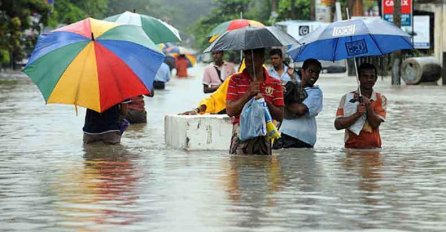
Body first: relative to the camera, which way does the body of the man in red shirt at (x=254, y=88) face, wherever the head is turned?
toward the camera

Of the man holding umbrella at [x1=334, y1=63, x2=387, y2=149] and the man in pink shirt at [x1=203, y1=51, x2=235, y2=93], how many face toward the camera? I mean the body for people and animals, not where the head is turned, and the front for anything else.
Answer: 2

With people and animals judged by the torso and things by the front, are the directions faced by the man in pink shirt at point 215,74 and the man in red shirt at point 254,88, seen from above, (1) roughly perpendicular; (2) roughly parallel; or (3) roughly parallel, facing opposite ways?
roughly parallel

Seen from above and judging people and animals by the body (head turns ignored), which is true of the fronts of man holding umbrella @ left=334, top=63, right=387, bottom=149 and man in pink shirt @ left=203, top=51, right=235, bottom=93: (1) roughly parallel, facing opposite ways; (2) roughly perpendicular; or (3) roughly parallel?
roughly parallel

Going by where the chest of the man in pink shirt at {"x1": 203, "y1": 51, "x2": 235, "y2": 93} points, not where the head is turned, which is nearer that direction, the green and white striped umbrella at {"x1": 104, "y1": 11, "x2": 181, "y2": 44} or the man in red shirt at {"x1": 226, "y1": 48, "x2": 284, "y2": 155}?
the man in red shirt

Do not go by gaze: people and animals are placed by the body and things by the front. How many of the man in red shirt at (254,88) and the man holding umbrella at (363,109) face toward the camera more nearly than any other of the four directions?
2

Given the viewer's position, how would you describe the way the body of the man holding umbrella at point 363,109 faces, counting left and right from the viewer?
facing the viewer

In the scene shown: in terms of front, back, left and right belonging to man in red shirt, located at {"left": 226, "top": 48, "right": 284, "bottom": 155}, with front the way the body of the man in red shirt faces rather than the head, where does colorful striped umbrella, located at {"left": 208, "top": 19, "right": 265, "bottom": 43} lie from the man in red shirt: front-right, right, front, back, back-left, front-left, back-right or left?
back

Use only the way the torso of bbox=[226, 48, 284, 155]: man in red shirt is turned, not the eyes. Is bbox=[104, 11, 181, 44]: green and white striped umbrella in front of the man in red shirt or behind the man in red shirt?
behind

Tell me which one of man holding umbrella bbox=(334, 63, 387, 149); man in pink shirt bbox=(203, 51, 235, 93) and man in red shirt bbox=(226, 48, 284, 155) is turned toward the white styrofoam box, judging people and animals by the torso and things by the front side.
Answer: the man in pink shirt

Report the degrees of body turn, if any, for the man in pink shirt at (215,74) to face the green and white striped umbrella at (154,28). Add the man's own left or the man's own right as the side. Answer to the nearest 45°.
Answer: approximately 135° to the man's own right

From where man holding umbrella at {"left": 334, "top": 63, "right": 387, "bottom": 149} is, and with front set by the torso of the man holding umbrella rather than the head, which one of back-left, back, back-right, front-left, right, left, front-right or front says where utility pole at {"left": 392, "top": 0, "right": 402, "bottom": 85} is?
back

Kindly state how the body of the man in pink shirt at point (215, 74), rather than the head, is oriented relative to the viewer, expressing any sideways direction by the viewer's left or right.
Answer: facing the viewer
